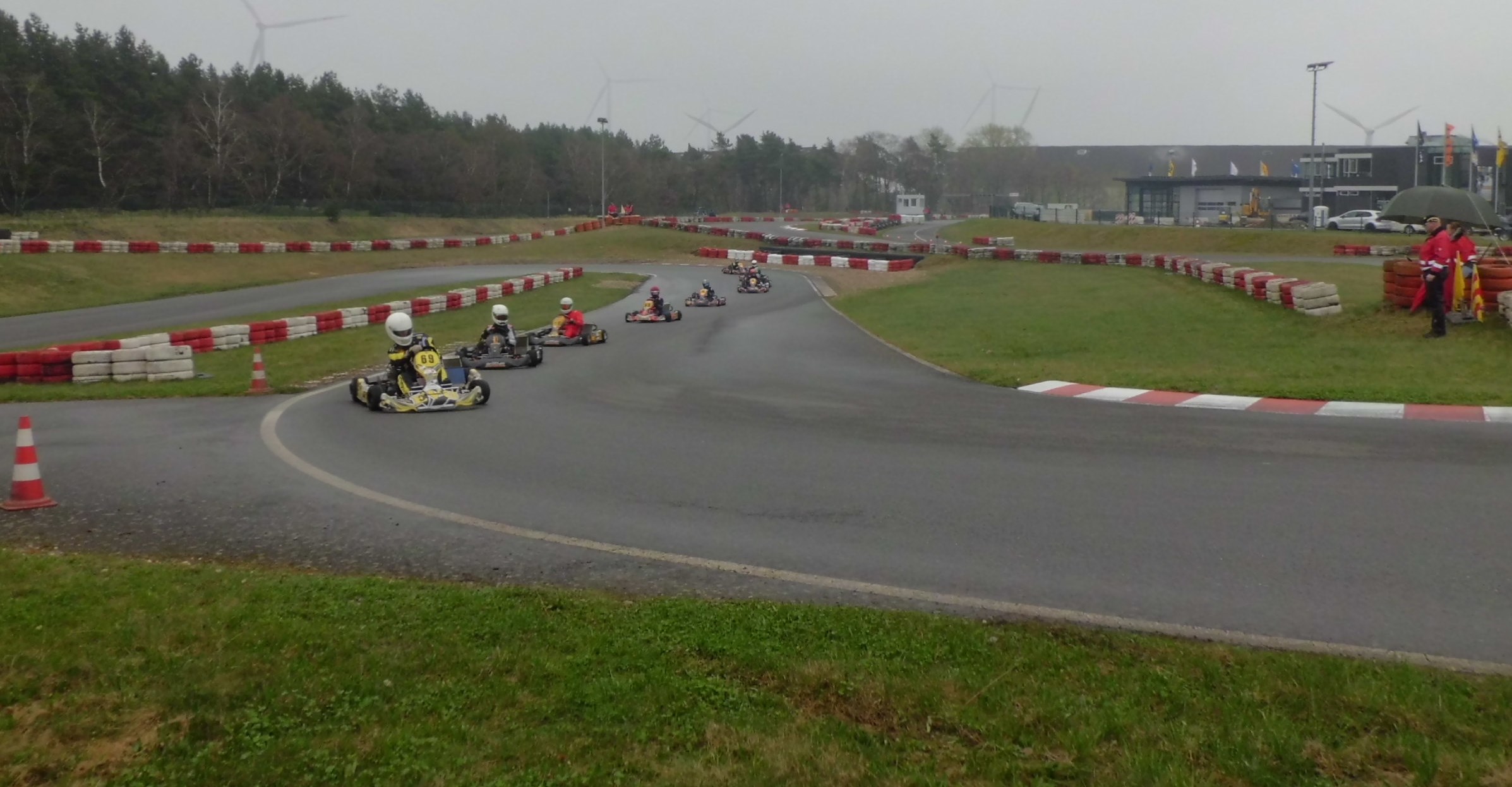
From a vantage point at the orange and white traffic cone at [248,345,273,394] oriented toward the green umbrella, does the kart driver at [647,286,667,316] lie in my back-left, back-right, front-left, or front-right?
front-left

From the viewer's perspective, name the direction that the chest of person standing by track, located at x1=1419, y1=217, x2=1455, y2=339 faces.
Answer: to the viewer's left

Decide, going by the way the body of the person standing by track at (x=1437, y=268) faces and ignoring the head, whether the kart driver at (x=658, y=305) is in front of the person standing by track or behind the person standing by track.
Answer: in front

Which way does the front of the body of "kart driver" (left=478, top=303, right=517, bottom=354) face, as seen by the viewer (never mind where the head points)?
toward the camera

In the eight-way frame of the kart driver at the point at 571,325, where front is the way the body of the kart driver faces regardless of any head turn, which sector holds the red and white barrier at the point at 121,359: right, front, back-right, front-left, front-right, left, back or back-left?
front

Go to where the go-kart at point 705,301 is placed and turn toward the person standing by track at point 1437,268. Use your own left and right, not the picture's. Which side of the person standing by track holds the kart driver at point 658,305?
right

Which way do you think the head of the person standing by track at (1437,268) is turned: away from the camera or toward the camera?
toward the camera

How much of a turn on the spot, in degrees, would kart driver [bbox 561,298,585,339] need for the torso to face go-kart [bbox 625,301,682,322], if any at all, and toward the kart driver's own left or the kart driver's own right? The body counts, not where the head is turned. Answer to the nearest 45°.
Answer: approximately 135° to the kart driver's own right

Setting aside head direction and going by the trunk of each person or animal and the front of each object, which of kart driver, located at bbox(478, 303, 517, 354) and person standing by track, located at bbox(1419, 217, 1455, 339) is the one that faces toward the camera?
the kart driver

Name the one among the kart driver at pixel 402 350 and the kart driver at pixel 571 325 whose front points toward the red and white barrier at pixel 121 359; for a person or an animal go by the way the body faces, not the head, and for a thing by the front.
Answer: the kart driver at pixel 571 325

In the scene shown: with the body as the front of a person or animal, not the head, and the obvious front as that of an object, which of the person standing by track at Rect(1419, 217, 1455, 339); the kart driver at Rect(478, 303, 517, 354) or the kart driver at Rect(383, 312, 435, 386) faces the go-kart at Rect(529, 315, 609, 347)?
the person standing by track
